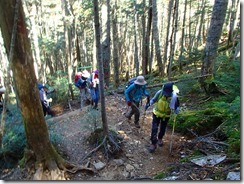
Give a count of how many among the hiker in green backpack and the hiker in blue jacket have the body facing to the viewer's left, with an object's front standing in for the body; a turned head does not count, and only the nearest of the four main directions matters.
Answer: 0

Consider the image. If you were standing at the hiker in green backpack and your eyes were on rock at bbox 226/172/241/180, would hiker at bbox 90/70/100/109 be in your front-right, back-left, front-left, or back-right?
back-right

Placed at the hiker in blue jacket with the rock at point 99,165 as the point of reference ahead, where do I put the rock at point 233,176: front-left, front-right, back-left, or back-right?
front-left

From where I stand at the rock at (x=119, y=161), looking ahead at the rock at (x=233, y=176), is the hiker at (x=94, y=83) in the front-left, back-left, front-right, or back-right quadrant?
back-left

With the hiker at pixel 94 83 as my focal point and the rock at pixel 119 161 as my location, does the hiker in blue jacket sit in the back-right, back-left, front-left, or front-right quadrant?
front-right
